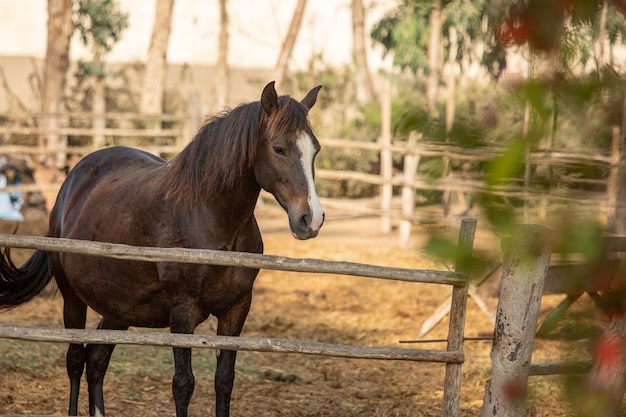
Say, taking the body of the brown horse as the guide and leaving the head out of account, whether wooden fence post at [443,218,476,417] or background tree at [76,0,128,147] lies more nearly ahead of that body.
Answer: the wooden fence post

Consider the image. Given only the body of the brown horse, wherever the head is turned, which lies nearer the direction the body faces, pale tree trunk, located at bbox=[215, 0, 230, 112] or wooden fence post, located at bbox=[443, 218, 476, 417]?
the wooden fence post

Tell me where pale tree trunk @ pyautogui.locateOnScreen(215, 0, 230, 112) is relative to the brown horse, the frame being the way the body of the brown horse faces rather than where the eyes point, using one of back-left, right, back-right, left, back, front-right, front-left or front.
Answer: back-left

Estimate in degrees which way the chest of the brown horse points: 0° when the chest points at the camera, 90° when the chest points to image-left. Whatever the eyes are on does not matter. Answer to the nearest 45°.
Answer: approximately 315°

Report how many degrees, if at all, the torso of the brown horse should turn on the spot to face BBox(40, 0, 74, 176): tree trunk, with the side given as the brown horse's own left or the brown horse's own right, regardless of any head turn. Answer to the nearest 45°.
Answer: approximately 135° to the brown horse's own left

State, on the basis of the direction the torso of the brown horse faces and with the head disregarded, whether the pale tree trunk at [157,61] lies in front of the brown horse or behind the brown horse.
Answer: behind

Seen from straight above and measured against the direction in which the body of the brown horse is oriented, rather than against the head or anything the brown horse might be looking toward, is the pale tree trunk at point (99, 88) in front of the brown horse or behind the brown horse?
behind

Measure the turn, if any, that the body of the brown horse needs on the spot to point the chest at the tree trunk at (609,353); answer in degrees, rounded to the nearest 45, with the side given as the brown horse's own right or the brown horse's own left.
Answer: approximately 45° to the brown horse's own right

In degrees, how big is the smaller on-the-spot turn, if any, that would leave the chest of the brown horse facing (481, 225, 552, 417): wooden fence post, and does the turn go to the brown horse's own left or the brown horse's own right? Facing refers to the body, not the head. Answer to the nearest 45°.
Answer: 0° — it already faces it
